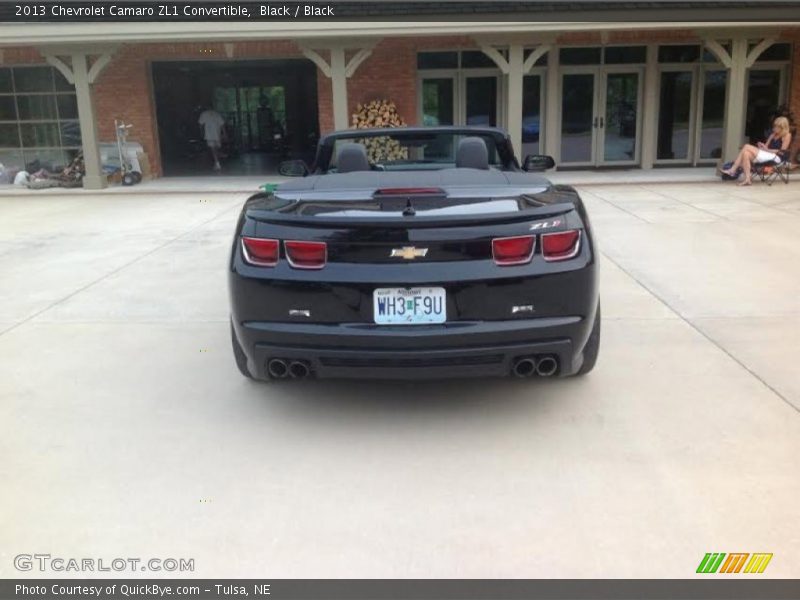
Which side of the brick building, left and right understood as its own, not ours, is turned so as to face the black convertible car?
front

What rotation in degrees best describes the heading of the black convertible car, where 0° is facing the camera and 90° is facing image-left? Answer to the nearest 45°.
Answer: approximately 180°

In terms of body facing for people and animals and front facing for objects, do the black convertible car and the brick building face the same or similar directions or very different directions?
very different directions

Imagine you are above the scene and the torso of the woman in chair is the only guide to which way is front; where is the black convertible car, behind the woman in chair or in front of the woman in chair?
in front

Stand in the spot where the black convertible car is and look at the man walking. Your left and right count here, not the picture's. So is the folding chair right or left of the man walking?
right

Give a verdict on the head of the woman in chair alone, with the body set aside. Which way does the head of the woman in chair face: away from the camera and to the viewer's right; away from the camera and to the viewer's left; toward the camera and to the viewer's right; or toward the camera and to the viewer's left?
toward the camera and to the viewer's left

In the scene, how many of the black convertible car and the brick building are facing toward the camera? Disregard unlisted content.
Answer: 1

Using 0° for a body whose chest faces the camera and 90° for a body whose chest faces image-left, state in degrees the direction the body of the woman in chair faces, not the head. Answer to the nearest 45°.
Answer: approximately 45°

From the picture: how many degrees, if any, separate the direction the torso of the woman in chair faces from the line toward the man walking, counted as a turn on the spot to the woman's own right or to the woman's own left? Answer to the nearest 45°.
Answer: approximately 45° to the woman's own right

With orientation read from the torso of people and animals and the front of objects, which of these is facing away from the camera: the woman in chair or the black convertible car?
the black convertible car

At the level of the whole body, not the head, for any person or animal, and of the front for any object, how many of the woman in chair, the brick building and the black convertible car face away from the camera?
1

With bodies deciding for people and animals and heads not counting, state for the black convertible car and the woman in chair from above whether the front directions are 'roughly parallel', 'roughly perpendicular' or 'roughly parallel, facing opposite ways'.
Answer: roughly perpendicular

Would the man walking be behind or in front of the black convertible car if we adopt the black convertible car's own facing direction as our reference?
in front
